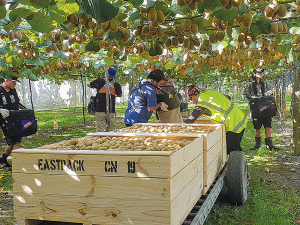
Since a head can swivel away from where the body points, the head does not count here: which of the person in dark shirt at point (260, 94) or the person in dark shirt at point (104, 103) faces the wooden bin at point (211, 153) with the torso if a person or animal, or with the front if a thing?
the person in dark shirt at point (260, 94)

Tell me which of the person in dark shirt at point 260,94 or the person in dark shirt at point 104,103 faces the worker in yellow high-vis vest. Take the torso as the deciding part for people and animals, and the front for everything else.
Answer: the person in dark shirt at point 260,94

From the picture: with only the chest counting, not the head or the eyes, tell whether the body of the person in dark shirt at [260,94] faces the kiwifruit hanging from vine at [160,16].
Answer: yes

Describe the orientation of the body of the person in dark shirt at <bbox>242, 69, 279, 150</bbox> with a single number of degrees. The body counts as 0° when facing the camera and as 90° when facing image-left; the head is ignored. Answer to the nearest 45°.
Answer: approximately 0°

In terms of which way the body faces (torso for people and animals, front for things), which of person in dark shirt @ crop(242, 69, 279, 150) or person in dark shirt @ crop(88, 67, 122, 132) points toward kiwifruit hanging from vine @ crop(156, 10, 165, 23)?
person in dark shirt @ crop(242, 69, 279, 150)

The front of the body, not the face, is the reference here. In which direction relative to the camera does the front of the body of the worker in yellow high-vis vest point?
to the viewer's left
